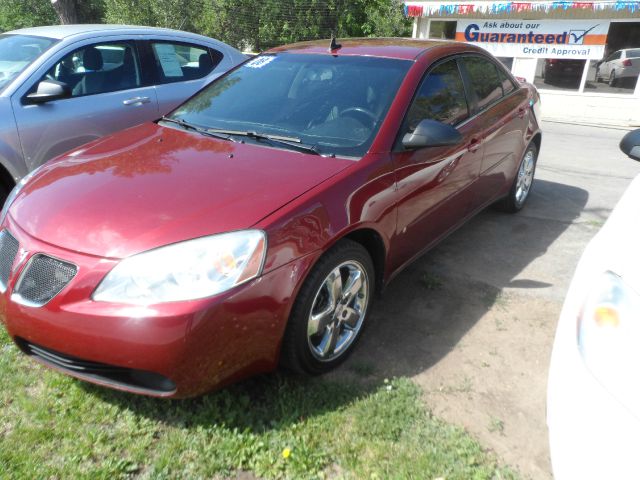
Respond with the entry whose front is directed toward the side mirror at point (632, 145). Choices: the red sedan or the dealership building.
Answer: the dealership building

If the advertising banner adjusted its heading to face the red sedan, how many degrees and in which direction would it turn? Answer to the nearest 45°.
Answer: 0° — it already faces it

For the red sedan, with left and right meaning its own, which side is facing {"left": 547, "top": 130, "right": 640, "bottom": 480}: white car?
left

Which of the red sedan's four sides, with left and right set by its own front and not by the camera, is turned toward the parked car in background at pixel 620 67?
back

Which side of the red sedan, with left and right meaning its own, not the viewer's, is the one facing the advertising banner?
back

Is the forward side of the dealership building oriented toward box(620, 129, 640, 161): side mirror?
yes

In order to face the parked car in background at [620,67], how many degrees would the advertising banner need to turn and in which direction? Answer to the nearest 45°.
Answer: approximately 90° to its left

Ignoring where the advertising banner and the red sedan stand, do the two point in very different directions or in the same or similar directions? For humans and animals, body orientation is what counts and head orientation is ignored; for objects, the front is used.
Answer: same or similar directions

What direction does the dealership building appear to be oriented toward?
toward the camera

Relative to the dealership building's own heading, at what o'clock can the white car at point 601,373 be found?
The white car is roughly at 12 o'clock from the dealership building.

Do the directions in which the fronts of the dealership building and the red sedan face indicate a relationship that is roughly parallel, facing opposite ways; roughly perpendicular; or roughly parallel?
roughly parallel

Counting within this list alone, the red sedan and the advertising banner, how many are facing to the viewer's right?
0

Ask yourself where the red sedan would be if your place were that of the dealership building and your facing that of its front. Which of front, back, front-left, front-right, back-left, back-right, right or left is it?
front

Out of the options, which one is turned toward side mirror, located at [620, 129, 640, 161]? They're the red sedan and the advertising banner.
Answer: the advertising banner
